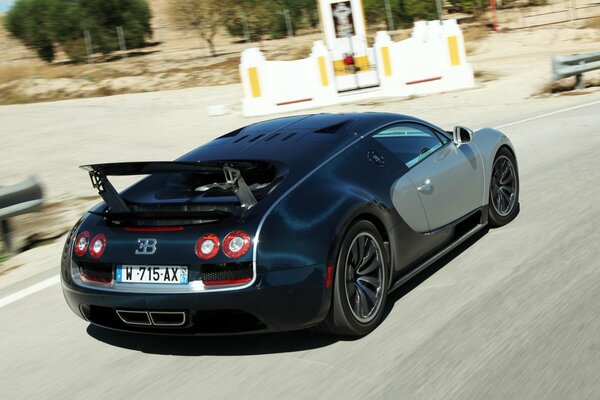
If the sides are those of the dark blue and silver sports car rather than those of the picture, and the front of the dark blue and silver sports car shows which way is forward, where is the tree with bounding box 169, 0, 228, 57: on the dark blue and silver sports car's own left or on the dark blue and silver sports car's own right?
on the dark blue and silver sports car's own left

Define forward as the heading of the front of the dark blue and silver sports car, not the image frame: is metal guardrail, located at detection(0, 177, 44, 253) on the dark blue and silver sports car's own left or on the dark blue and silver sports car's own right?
on the dark blue and silver sports car's own left

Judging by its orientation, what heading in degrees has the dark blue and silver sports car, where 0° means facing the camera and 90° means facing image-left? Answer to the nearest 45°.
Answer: approximately 225°
